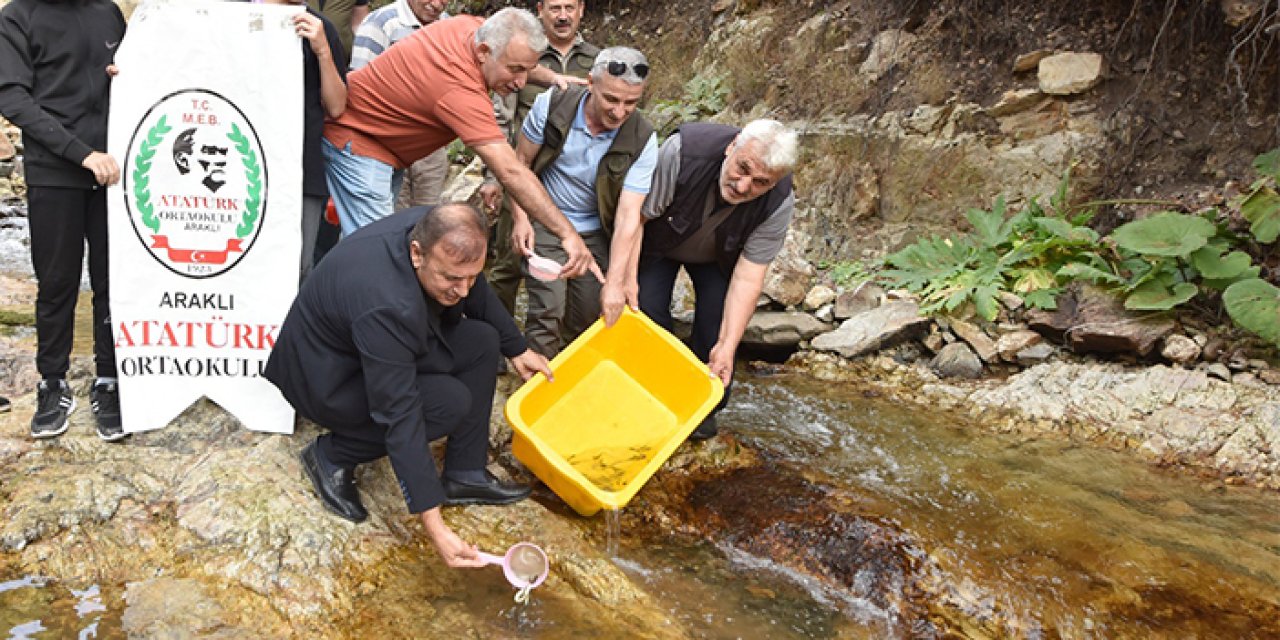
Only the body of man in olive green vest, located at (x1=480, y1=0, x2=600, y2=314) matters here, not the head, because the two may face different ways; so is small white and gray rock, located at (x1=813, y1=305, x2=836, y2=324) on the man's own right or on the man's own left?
on the man's own left

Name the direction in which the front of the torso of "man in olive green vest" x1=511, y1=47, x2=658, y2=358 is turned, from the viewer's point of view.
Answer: toward the camera

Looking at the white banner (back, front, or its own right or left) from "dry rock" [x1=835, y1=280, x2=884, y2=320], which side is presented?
left

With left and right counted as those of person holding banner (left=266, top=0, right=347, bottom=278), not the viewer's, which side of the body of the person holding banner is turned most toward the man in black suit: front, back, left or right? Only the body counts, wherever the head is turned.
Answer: front

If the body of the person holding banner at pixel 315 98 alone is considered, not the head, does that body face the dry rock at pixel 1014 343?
no

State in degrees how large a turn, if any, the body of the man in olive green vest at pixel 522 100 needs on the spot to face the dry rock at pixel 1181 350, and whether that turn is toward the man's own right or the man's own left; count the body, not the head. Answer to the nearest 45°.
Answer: approximately 90° to the man's own left

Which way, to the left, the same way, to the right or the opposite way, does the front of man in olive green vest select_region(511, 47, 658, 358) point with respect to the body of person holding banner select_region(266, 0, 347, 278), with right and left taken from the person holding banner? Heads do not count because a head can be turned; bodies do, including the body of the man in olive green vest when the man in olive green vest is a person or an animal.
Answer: the same way

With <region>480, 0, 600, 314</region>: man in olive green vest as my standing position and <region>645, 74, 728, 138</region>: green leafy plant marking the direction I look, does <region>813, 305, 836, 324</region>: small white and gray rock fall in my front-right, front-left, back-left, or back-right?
front-right

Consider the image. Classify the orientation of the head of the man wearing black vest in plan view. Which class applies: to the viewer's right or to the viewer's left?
to the viewer's left

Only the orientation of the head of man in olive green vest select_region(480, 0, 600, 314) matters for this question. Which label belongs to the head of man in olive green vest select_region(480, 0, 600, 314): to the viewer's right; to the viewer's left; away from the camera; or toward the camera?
toward the camera

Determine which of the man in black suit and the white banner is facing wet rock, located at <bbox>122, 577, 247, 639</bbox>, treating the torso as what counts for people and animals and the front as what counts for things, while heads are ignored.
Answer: the white banner

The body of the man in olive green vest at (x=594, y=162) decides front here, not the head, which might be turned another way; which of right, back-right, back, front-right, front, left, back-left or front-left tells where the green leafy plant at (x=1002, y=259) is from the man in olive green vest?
back-left

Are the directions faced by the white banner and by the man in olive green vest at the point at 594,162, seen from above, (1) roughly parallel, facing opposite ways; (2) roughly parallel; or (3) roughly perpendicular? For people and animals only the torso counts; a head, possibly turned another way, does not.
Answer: roughly parallel

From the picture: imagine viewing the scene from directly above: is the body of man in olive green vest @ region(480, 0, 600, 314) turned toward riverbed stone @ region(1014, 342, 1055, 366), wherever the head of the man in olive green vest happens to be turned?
no

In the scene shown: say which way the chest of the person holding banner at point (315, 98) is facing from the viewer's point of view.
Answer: toward the camera

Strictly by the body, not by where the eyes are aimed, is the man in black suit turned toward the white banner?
no

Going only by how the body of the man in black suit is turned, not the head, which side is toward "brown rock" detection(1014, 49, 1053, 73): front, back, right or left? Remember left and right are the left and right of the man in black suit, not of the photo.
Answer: left

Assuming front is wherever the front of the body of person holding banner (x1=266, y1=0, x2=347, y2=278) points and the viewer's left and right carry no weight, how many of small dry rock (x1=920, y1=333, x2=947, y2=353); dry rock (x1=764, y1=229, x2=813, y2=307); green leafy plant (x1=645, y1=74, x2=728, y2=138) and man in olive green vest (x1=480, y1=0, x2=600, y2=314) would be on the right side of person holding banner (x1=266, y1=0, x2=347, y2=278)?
0

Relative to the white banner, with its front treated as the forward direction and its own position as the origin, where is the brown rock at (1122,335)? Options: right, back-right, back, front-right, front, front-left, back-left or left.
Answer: left
